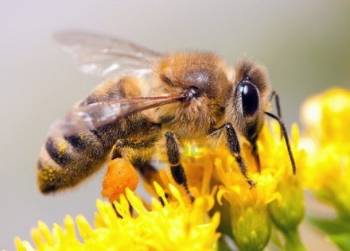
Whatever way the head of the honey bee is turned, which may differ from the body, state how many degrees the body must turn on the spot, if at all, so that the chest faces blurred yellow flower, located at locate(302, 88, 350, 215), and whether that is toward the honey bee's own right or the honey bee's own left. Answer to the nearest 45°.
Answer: approximately 45° to the honey bee's own left

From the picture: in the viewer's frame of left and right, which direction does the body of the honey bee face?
facing to the right of the viewer
